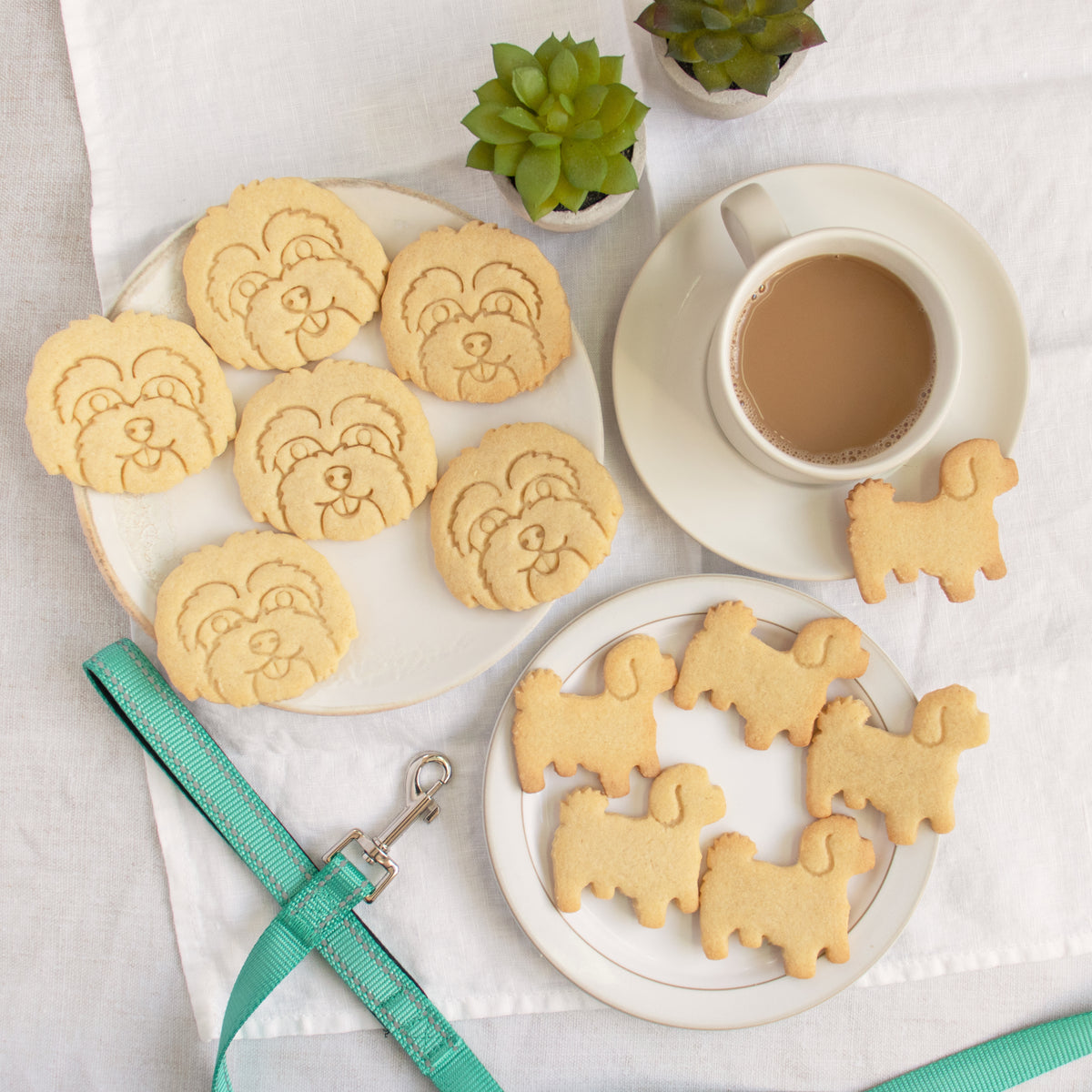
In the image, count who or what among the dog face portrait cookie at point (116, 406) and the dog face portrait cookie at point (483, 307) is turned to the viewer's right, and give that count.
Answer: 0

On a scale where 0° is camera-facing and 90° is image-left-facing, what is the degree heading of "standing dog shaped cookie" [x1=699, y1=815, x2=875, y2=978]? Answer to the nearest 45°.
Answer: approximately 270°

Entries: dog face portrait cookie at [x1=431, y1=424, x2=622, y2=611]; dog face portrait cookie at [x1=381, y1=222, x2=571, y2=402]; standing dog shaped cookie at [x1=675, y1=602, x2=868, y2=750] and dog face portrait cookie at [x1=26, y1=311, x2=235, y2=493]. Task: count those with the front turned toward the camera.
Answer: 3

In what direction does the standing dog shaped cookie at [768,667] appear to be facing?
to the viewer's right

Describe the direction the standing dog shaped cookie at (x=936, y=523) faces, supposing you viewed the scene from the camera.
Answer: facing to the right of the viewer

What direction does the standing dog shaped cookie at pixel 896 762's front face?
to the viewer's right

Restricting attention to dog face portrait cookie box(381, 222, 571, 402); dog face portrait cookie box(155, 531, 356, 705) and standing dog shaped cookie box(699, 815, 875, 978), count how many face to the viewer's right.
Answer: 1

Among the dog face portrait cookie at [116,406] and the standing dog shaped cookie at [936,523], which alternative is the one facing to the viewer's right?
the standing dog shaped cookie
